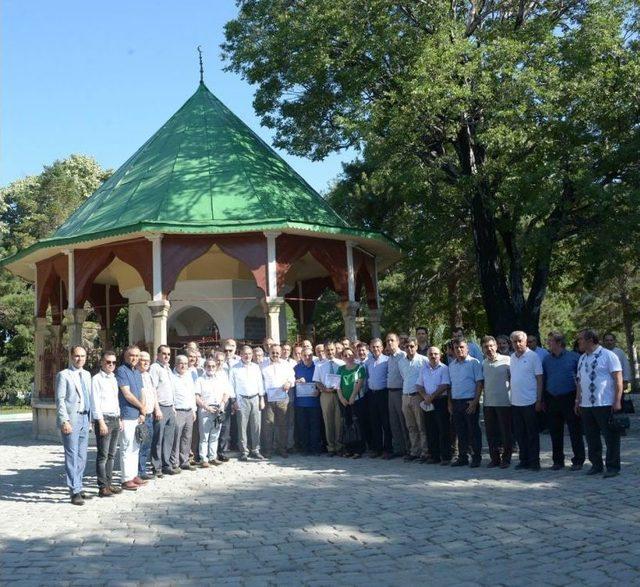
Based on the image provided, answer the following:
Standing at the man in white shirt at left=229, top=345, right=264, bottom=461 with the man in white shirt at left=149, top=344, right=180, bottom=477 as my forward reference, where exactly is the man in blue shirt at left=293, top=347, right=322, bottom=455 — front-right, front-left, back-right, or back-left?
back-left

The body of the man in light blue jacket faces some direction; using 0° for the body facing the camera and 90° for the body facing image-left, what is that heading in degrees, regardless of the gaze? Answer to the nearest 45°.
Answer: approximately 315°

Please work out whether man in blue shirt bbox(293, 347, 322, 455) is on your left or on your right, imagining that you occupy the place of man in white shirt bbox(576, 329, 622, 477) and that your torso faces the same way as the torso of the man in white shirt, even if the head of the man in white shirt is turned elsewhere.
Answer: on your right

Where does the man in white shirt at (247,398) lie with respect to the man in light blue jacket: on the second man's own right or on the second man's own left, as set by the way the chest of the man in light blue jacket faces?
on the second man's own left

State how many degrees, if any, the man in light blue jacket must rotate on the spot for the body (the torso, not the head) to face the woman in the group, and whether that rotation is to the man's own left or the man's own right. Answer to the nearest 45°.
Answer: approximately 90° to the man's own left
